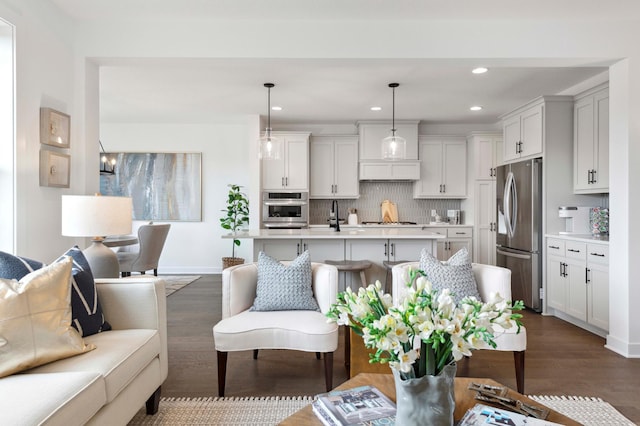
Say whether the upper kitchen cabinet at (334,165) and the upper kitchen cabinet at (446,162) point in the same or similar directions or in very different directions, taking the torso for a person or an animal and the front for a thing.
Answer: same or similar directions

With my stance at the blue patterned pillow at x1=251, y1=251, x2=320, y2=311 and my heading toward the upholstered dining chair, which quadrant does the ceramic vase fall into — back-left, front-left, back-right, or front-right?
back-left

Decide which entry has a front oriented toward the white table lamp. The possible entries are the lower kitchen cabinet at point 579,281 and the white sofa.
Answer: the lower kitchen cabinet

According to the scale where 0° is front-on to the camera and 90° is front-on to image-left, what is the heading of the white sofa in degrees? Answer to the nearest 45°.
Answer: approximately 315°

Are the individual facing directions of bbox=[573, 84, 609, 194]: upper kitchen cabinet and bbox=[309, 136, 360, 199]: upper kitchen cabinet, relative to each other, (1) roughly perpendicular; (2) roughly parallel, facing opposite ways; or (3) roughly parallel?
roughly perpendicular

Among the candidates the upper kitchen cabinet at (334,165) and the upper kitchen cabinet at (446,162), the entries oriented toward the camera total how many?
2

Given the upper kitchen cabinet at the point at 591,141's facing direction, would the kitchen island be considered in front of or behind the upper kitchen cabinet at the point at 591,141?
in front

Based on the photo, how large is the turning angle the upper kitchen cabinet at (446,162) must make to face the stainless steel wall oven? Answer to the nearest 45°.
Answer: approximately 90° to its right

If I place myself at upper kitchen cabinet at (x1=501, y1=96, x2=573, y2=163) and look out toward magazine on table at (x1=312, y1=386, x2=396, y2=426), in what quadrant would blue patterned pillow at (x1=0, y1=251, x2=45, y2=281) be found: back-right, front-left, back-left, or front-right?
front-right

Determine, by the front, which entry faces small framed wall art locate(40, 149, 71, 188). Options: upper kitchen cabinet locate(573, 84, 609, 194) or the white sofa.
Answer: the upper kitchen cabinet

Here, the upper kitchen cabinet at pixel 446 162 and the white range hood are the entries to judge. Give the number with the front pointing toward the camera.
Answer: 2

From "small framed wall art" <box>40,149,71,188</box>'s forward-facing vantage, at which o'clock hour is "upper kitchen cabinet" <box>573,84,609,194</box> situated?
The upper kitchen cabinet is roughly at 11 o'clock from the small framed wall art.

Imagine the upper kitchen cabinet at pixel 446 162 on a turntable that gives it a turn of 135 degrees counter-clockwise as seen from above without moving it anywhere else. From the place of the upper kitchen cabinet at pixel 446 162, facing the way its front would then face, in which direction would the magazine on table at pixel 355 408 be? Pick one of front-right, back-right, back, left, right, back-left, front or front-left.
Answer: back-right

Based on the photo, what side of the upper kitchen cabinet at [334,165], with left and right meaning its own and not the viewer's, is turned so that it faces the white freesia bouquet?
front

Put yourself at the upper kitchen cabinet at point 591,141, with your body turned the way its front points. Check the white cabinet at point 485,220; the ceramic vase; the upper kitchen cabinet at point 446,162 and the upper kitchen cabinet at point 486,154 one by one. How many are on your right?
3

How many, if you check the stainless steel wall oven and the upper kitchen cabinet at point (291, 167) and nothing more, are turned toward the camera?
2

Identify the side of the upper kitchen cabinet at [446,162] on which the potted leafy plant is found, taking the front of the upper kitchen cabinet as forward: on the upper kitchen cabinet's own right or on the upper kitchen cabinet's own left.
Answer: on the upper kitchen cabinet's own right

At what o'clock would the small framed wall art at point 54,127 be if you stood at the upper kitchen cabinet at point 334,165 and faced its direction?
The small framed wall art is roughly at 1 o'clock from the upper kitchen cabinet.

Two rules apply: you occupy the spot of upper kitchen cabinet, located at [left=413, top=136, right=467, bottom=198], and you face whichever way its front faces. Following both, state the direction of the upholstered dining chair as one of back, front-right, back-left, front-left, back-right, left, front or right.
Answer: front-right

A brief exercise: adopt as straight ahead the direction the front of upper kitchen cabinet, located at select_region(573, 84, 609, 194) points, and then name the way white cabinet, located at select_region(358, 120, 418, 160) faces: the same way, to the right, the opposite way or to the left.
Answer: to the left

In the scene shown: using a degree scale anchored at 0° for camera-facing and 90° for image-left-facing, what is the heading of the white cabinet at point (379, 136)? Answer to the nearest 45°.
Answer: approximately 0°

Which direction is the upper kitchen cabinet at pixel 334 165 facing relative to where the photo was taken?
toward the camera
